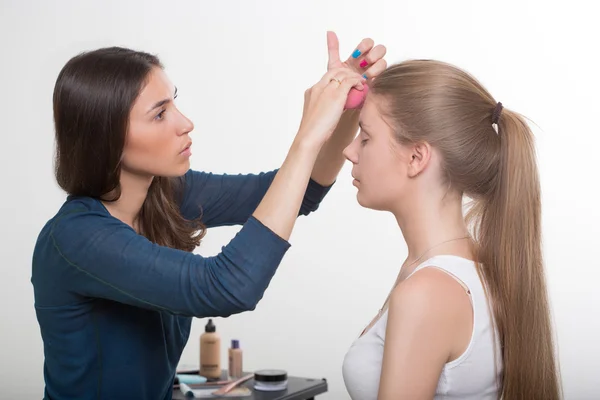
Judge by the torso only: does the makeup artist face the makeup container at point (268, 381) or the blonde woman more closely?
the blonde woman

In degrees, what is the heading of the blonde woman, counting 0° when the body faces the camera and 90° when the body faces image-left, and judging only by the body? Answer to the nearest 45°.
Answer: approximately 90°

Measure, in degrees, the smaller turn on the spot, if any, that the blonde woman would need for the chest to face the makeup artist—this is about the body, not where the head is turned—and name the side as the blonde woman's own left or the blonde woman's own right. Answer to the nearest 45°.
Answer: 0° — they already face them

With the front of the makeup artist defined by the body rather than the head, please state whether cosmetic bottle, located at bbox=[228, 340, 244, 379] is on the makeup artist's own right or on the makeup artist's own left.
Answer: on the makeup artist's own left

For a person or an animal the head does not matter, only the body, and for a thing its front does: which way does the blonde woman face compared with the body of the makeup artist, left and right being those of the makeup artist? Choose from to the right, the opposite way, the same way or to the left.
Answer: the opposite way

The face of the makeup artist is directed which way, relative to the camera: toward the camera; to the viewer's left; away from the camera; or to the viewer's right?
to the viewer's right

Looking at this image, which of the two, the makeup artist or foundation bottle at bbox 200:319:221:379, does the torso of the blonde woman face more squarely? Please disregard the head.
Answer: the makeup artist

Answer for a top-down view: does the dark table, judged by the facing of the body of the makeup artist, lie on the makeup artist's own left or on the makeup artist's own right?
on the makeup artist's own left

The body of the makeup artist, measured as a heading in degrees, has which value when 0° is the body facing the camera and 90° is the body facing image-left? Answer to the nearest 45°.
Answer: approximately 270°

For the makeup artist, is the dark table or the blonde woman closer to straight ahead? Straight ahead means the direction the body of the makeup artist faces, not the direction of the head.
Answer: the blonde woman

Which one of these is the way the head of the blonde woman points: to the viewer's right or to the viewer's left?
to the viewer's left

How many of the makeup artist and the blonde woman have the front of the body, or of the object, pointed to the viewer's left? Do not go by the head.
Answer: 1

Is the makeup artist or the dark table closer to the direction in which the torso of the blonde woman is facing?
the makeup artist
